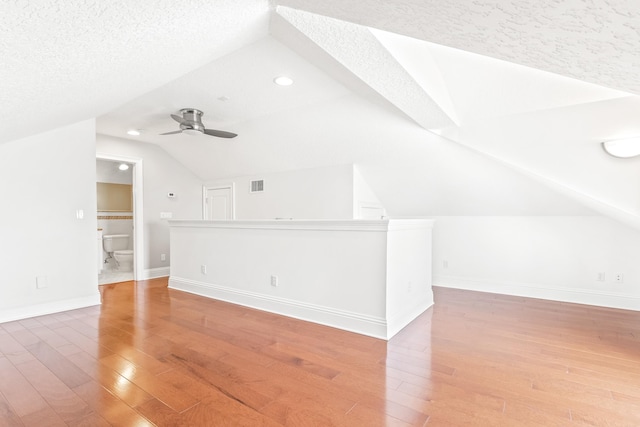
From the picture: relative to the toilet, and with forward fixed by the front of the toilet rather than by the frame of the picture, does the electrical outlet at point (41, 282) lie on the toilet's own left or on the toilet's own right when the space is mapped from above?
on the toilet's own right

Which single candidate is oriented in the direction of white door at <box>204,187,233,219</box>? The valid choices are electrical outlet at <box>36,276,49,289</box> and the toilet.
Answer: the toilet

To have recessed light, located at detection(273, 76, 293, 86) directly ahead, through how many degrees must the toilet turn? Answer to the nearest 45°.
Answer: approximately 45° to its right

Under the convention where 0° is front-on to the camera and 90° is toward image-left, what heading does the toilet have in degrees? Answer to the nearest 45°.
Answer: approximately 315°

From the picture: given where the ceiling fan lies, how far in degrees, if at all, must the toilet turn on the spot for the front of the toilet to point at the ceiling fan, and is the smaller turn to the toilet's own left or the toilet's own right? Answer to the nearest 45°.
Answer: approximately 45° to the toilet's own right

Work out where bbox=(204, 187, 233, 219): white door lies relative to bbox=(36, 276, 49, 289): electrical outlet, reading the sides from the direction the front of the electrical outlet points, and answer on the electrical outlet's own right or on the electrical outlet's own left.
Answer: on the electrical outlet's own left

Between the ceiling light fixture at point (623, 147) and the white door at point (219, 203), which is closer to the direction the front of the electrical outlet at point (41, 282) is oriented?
the ceiling light fixture
